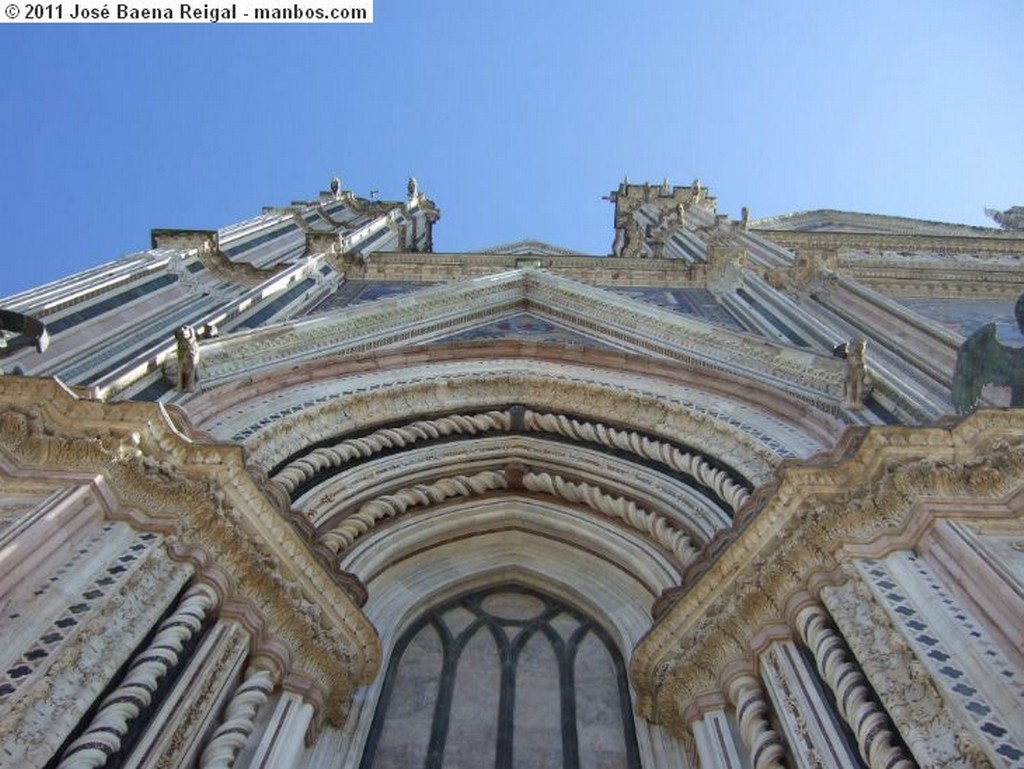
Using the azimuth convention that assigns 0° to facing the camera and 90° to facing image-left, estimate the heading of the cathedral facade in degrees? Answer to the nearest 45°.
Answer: approximately 0°
